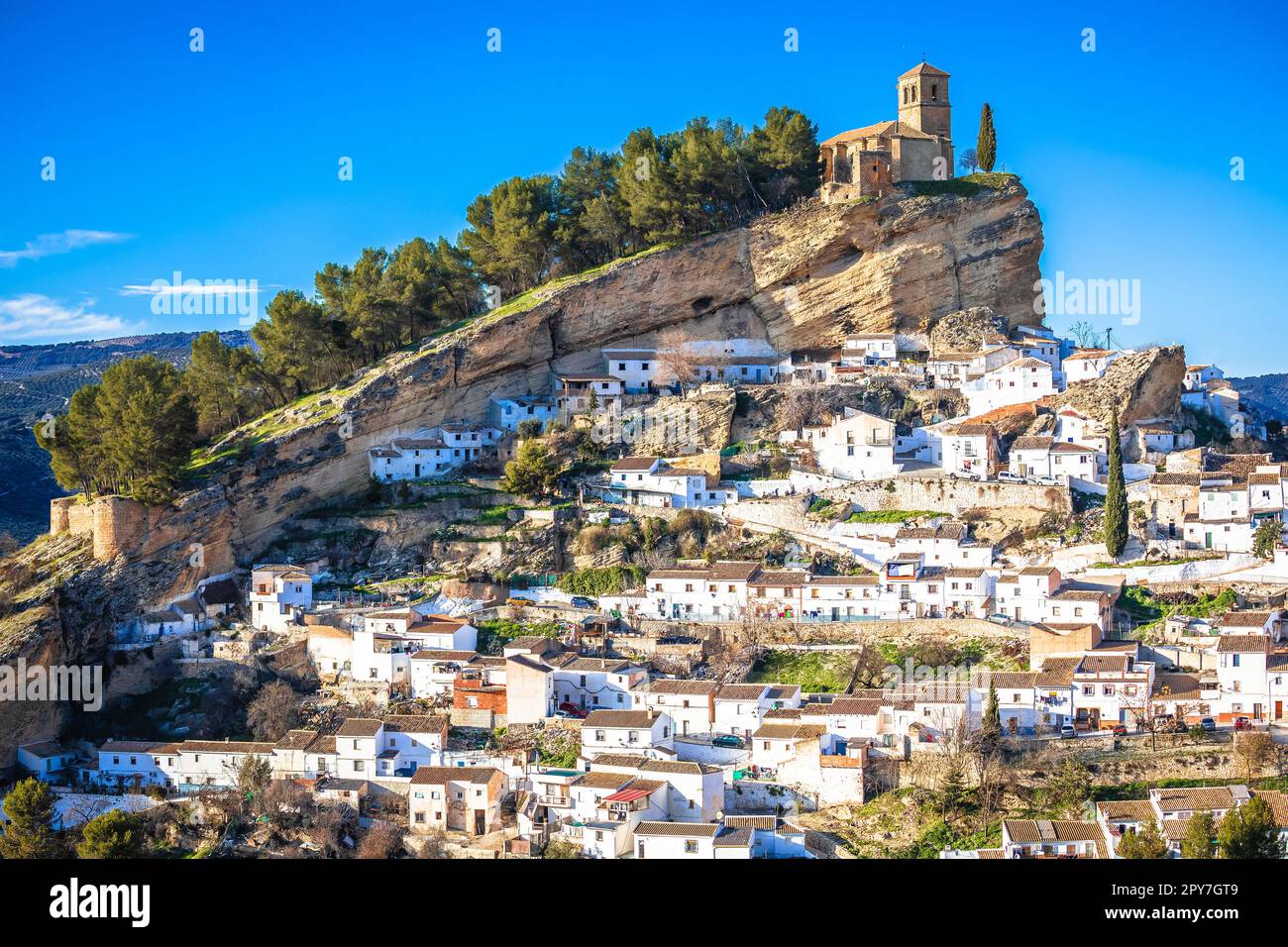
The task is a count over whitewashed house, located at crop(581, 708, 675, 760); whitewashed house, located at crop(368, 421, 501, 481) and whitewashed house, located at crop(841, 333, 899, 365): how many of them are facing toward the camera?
3

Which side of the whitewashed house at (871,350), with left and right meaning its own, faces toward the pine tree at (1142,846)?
front

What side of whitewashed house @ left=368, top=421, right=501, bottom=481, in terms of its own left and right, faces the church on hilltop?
left

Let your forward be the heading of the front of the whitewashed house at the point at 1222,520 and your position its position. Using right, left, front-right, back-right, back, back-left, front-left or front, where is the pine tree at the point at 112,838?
front-right

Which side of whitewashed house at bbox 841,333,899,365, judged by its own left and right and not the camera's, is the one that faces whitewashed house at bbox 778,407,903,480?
front

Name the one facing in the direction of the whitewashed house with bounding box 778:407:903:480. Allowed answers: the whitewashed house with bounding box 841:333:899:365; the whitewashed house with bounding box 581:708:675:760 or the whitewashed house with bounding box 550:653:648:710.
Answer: the whitewashed house with bounding box 841:333:899:365

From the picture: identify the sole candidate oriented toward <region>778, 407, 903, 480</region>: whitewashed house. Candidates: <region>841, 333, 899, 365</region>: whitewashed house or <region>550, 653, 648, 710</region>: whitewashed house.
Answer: <region>841, 333, 899, 365</region>: whitewashed house

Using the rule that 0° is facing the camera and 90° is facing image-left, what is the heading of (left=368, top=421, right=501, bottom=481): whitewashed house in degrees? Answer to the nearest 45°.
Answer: approximately 0°

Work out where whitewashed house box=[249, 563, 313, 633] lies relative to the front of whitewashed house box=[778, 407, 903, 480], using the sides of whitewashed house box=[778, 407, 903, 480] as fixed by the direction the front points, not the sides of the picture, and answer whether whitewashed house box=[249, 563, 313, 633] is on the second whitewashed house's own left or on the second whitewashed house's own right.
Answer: on the second whitewashed house's own right

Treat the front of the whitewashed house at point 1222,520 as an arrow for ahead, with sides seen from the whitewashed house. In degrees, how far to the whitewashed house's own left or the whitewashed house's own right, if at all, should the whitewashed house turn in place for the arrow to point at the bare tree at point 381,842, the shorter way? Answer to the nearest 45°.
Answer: approximately 45° to the whitewashed house's own right

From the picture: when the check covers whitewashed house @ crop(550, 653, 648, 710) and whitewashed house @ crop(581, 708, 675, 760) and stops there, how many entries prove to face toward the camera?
2

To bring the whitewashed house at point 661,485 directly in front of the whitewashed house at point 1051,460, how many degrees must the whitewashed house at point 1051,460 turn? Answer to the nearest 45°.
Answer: approximately 90° to its right
